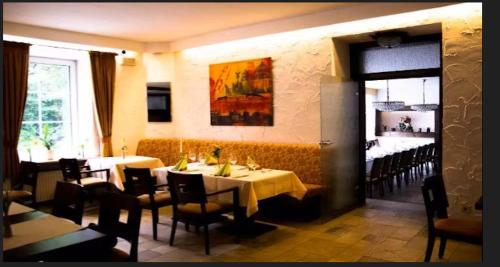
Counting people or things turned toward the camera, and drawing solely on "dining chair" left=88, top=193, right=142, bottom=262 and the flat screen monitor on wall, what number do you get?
1

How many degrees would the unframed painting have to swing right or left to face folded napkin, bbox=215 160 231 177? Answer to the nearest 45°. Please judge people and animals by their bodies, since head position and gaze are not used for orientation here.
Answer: approximately 45° to its left

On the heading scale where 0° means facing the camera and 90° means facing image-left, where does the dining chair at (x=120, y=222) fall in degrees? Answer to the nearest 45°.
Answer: approximately 135°

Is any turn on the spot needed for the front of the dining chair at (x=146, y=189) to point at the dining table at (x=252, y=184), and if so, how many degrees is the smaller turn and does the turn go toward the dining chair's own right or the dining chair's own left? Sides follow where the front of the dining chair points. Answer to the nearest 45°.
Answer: approximately 45° to the dining chair's own right

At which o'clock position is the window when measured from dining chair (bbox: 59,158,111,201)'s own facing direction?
The window is roughly at 10 o'clock from the dining chair.

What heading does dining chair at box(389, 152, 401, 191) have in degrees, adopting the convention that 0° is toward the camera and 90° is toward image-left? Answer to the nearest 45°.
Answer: approximately 135°

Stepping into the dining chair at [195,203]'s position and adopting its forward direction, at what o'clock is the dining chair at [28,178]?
the dining chair at [28,178] is roughly at 9 o'clock from the dining chair at [195,203].

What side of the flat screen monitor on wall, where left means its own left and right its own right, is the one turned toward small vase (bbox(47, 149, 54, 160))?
right

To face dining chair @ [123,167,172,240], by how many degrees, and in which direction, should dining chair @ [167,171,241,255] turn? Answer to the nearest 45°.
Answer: approximately 90° to its left

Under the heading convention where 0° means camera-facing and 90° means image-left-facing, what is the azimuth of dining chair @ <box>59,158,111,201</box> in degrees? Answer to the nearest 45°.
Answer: approximately 225°
